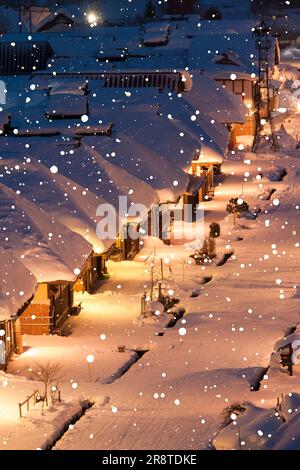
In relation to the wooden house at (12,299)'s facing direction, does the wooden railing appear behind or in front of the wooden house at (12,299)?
in front

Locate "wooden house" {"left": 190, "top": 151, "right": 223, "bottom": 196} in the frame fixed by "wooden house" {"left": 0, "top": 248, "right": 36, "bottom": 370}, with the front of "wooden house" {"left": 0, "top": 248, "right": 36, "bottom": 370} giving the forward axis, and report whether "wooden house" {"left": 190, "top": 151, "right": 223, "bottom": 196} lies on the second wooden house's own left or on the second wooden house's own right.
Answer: on the second wooden house's own left

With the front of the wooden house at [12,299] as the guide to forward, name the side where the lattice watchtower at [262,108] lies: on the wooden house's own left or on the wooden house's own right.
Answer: on the wooden house's own left

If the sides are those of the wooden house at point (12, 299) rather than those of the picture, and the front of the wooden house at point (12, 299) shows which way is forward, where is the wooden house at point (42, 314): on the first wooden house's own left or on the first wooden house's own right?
on the first wooden house's own left

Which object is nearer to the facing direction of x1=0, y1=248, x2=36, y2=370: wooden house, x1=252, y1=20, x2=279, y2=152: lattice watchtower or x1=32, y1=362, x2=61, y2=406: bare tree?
the bare tree

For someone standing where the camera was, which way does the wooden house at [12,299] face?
facing the viewer and to the right of the viewer
